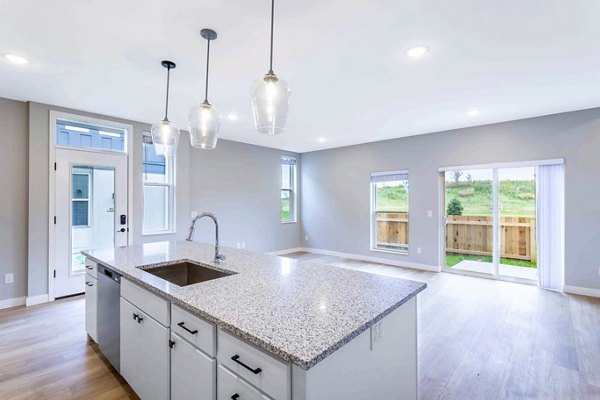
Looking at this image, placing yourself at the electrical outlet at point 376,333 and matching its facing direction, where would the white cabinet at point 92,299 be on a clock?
The white cabinet is roughly at 5 o'clock from the electrical outlet.

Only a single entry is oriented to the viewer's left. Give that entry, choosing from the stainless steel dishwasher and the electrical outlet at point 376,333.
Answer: the stainless steel dishwasher

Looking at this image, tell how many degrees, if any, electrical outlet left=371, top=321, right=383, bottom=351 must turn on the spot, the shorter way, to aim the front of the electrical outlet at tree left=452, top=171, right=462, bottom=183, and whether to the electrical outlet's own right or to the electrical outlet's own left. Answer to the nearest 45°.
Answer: approximately 135° to the electrical outlet's own left

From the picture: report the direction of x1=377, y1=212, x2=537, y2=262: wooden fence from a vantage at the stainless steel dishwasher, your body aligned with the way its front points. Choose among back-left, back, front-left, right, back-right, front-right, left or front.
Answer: back

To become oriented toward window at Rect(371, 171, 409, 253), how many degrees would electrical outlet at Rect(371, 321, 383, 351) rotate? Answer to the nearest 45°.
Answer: approximately 135° to its left

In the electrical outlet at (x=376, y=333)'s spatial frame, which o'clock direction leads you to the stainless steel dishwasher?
The stainless steel dishwasher is roughly at 5 o'clock from the electrical outlet.

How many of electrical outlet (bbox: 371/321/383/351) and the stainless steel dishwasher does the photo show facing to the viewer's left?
1

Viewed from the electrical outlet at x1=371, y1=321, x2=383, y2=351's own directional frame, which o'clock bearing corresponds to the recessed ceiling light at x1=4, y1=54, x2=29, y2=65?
The recessed ceiling light is roughly at 5 o'clock from the electrical outlet.

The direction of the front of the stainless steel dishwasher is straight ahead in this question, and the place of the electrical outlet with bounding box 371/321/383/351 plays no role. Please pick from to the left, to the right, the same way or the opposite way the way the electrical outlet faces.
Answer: to the left

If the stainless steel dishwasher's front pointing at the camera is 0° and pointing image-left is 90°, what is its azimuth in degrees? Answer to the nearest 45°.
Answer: approximately 90°

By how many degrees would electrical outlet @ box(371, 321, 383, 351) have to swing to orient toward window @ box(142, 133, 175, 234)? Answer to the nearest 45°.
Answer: approximately 180°

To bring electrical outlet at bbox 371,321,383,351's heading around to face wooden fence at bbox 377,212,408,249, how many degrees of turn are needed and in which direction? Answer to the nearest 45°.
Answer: approximately 135° to its left

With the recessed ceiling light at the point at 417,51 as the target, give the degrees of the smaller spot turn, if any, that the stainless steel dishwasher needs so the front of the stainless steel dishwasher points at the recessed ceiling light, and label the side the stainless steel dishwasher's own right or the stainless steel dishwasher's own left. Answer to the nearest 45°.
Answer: approximately 135° to the stainless steel dishwasher's own left

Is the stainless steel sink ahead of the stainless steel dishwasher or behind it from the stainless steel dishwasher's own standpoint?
behind

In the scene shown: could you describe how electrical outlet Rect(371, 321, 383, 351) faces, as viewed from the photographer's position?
facing the viewer and to the right of the viewer

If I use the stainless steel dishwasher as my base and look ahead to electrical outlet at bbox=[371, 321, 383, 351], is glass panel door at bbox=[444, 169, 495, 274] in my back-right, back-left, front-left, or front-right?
front-left
